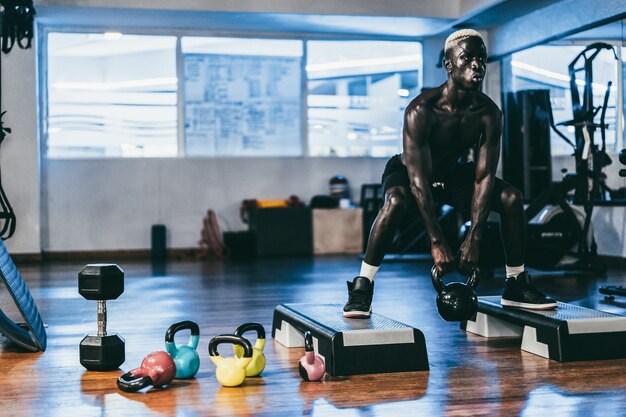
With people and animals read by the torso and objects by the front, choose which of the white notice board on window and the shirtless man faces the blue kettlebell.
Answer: the white notice board on window

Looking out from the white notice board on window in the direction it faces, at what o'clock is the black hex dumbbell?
The black hex dumbbell is roughly at 12 o'clock from the white notice board on window.

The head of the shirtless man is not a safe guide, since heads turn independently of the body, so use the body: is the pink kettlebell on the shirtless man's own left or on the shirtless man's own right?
on the shirtless man's own right

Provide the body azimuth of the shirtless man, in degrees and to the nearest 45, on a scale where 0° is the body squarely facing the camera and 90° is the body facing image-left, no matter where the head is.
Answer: approximately 315°

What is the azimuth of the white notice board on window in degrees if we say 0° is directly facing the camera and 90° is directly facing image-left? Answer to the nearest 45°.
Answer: approximately 0°

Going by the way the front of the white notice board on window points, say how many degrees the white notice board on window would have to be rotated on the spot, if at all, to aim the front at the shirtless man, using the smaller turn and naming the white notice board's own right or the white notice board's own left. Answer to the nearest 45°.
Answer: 0° — it already faces them

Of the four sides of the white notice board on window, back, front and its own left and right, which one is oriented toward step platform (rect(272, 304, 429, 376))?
front

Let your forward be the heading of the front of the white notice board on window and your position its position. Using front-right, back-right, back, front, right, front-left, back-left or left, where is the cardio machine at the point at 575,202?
front-left

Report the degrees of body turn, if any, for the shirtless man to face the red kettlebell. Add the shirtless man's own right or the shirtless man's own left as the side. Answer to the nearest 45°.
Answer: approximately 90° to the shirtless man's own right

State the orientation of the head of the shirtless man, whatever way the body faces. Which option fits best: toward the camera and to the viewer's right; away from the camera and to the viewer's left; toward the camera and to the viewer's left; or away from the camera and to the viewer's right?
toward the camera and to the viewer's right

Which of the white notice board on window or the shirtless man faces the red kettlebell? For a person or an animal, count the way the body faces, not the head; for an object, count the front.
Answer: the white notice board on window

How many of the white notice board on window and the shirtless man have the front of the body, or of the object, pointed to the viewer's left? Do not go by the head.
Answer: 0

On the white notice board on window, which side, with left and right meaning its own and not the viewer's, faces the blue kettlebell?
front

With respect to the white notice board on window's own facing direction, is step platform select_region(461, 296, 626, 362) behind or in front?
in front
